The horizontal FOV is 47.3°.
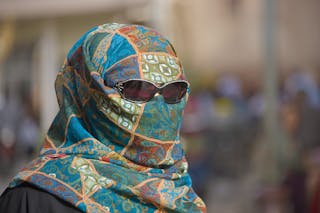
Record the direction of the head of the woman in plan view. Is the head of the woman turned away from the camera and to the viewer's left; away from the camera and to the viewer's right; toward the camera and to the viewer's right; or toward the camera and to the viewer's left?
toward the camera and to the viewer's right

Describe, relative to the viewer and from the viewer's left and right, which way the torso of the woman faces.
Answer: facing the viewer and to the right of the viewer
